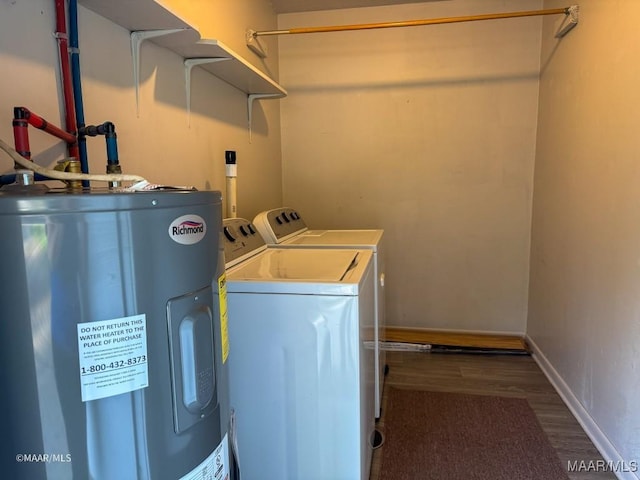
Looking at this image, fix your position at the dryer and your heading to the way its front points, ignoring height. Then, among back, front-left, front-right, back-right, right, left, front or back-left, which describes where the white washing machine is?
right

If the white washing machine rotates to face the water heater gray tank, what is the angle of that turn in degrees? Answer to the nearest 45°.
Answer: approximately 135° to its right

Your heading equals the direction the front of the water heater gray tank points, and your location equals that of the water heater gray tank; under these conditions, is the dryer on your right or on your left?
on your left

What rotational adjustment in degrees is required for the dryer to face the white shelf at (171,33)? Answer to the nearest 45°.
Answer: approximately 135° to its right

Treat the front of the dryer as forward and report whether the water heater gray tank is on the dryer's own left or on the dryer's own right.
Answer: on the dryer's own right

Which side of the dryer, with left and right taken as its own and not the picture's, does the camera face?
right

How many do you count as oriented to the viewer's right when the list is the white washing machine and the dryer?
2

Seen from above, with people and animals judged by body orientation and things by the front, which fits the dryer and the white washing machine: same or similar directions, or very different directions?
same or similar directions

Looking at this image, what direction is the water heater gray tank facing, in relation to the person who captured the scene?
facing the viewer and to the right of the viewer

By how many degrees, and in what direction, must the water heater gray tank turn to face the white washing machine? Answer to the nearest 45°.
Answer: approximately 90° to its left

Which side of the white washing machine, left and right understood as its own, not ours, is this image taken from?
right
